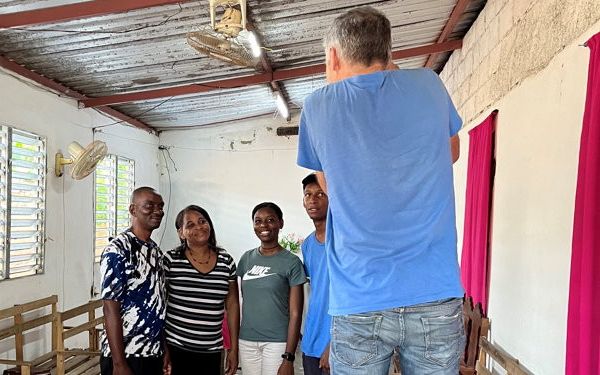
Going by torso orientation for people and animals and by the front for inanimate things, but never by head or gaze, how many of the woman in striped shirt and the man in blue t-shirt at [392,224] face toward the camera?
1

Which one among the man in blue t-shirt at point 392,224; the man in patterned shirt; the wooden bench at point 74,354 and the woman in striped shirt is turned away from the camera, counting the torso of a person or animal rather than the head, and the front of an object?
the man in blue t-shirt

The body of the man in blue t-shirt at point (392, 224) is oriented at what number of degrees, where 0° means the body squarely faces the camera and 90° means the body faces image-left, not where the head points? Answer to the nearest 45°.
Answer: approximately 180°

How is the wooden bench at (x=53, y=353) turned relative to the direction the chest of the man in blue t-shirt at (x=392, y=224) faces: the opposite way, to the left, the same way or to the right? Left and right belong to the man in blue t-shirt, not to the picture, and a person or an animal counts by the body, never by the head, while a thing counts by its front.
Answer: to the right

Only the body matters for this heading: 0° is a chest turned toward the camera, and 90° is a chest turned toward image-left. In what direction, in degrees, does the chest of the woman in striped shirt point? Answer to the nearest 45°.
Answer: approximately 0°

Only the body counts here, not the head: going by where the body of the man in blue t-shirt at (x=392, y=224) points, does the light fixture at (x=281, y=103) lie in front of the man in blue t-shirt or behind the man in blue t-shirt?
in front

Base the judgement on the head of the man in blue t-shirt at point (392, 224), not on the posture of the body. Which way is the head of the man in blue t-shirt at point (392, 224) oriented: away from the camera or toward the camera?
away from the camera
